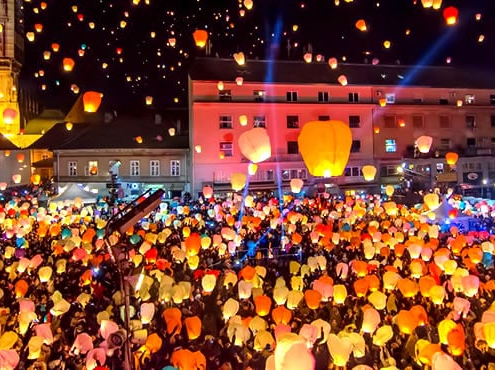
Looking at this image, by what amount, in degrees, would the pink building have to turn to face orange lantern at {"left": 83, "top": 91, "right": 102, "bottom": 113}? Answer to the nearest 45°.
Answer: approximately 45° to its right

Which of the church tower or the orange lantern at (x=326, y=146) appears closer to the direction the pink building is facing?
the orange lantern

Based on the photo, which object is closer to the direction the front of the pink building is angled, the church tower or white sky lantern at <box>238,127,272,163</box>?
the white sky lantern

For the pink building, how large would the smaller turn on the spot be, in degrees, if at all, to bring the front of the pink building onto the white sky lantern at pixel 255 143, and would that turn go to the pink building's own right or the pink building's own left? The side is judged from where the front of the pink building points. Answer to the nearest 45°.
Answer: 0° — it already faces it

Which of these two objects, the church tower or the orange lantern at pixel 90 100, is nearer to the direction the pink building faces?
the orange lantern

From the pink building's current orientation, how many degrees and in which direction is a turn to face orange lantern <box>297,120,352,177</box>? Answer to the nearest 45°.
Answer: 0° — it already faces it

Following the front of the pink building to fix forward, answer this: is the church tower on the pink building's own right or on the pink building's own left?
on the pink building's own right

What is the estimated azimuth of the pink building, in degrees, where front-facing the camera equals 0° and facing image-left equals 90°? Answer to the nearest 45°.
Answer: approximately 0°
